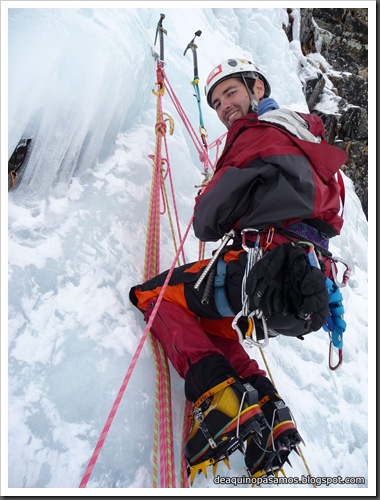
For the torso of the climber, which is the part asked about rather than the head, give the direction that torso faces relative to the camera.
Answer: to the viewer's left
